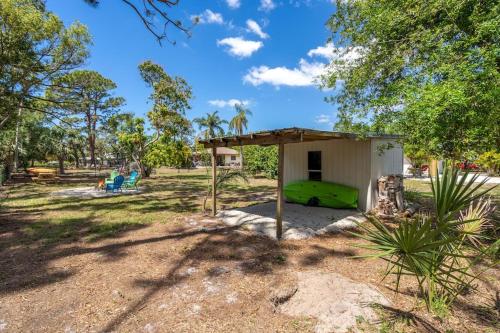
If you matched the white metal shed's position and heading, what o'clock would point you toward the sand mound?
The sand mound is roughly at 11 o'clock from the white metal shed.

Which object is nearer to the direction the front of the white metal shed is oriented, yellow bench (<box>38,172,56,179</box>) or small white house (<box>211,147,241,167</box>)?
the yellow bench

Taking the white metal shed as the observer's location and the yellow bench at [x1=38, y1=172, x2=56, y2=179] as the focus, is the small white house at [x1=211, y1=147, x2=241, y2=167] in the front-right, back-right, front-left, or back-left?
front-right

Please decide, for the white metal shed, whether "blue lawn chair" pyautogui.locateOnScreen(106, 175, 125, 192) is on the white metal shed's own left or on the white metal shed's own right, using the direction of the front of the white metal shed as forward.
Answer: on the white metal shed's own right

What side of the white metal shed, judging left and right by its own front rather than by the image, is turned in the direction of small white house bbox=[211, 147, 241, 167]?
right

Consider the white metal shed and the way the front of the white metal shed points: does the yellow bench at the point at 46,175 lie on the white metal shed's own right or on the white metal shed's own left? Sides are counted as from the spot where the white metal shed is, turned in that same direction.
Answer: on the white metal shed's own right

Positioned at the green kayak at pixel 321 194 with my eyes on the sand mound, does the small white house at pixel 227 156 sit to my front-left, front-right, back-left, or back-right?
back-right

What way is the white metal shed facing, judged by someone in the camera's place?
facing the viewer and to the left of the viewer

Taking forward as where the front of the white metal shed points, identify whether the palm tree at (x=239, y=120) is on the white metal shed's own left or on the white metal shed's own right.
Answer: on the white metal shed's own right
